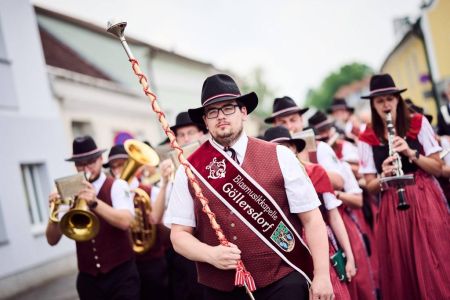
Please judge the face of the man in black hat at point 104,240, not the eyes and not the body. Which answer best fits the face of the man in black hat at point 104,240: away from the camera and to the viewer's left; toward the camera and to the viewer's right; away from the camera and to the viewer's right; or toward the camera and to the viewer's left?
toward the camera and to the viewer's left

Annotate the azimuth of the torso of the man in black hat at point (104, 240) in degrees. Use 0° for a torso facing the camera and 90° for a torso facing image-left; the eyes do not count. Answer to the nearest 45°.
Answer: approximately 45°

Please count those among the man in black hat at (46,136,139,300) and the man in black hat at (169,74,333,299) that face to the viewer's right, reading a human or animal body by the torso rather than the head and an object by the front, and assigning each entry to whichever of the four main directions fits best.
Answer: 0

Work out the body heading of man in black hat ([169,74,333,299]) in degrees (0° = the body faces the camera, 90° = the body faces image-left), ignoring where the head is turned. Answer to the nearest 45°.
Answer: approximately 0°

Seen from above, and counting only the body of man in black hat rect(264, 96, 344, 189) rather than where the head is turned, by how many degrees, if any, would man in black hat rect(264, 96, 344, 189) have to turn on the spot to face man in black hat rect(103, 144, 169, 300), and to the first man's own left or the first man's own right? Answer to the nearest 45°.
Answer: approximately 45° to the first man's own right
